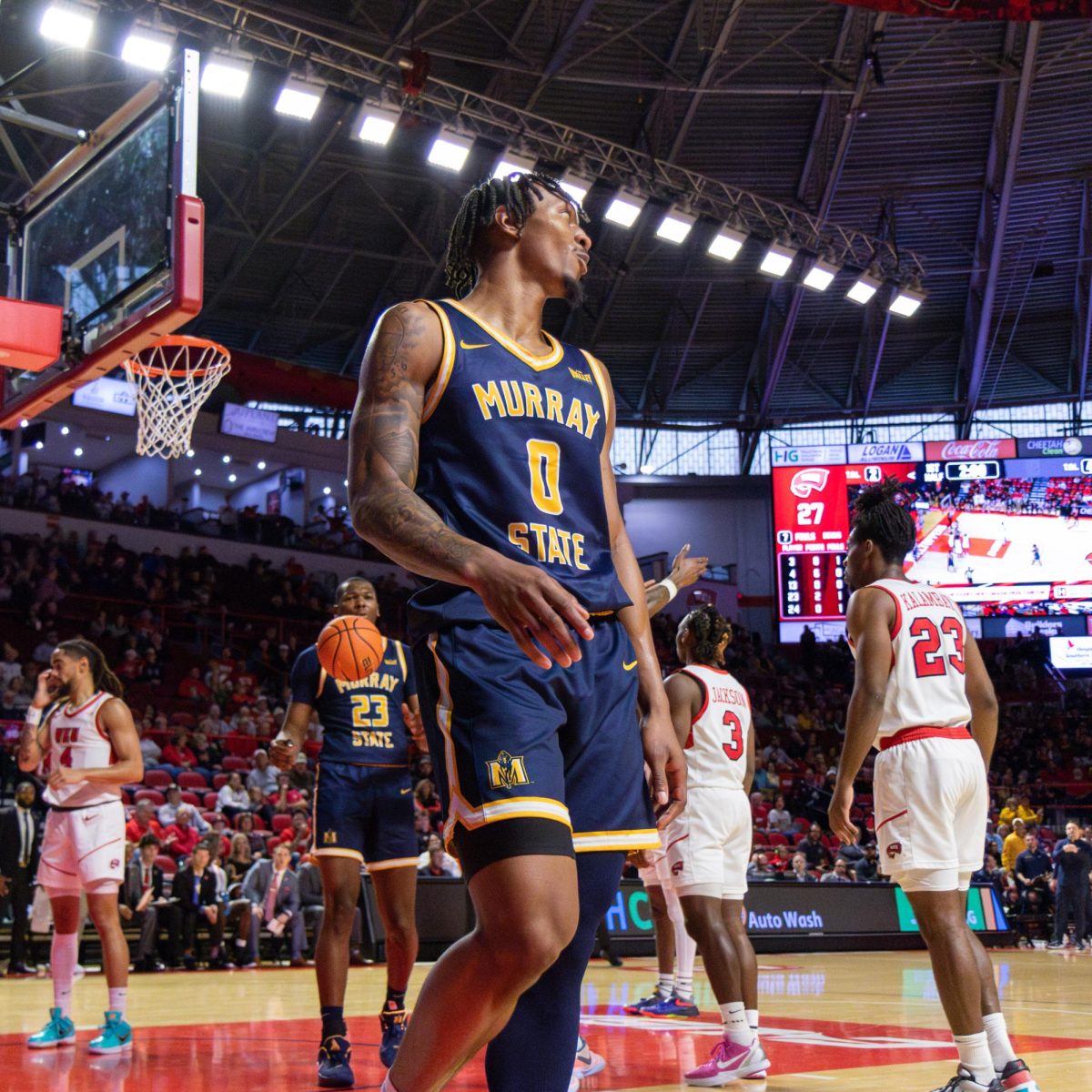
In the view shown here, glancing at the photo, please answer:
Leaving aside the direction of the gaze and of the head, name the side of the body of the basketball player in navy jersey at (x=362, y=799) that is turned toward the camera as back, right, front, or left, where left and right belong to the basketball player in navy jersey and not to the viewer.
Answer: front

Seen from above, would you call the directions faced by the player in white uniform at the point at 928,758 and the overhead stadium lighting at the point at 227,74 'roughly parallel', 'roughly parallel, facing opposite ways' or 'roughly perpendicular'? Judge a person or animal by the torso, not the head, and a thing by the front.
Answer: roughly parallel, facing opposite ways

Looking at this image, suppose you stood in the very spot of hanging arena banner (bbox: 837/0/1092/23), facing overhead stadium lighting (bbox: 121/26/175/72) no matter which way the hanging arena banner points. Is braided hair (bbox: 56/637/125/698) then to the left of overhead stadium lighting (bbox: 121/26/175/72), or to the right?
left

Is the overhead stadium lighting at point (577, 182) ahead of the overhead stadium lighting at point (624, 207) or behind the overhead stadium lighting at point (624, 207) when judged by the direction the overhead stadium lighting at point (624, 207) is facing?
ahead

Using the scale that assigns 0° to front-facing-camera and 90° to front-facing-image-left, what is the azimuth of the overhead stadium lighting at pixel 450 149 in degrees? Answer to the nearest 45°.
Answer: approximately 45°

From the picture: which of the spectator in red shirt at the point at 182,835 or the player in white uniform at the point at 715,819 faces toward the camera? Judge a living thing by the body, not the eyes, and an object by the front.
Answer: the spectator in red shirt

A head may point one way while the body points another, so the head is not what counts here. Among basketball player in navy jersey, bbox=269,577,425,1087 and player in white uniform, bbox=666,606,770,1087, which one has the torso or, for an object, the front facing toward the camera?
the basketball player in navy jersey

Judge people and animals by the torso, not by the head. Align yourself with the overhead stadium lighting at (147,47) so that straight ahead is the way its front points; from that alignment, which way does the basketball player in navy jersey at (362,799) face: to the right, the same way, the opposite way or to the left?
the same way

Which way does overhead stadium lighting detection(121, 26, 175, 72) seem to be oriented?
toward the camera

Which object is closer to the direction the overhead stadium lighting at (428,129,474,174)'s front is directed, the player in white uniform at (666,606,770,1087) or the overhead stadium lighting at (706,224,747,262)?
the player in white uniform

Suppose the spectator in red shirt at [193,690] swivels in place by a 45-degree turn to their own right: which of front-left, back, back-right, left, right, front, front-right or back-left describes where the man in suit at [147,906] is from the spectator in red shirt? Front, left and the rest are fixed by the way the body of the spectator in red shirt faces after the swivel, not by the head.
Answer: front-left
